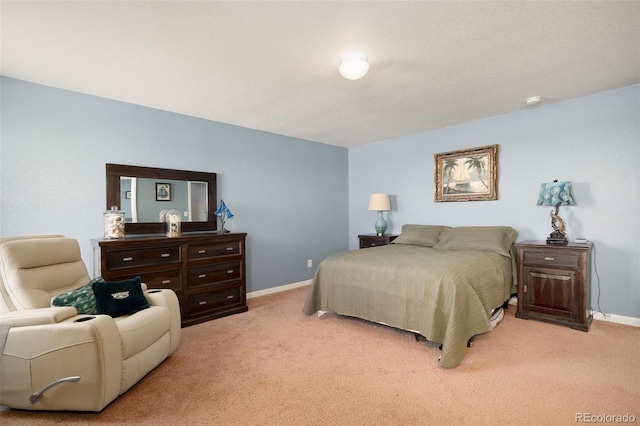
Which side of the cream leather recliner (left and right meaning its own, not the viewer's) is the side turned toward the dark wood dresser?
left

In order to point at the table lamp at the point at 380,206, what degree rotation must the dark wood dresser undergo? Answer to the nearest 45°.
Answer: approximately 45° to its left

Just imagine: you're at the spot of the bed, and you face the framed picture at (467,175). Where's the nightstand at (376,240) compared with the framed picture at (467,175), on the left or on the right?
left

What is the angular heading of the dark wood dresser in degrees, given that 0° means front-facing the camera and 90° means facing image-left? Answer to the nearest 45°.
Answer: approximately 315°

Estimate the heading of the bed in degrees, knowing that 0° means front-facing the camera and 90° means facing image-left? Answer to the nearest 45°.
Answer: approximately 45°

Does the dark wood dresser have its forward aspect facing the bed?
yes

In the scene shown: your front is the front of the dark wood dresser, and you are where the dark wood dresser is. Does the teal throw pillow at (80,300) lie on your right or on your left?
on your right

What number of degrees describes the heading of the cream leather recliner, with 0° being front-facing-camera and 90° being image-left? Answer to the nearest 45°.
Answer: approximately 315°

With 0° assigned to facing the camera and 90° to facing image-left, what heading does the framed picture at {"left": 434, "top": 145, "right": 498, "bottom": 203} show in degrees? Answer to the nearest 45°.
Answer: approximately 45°
